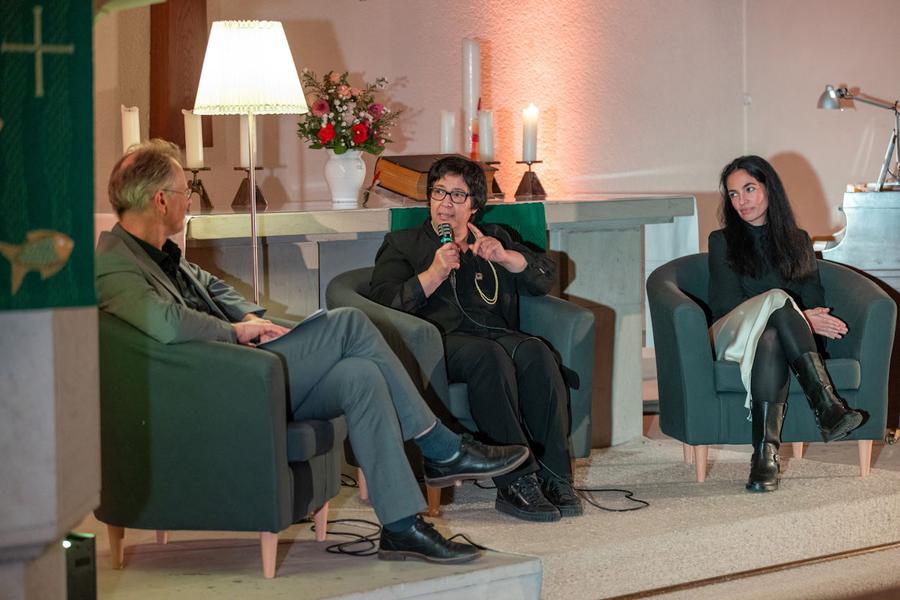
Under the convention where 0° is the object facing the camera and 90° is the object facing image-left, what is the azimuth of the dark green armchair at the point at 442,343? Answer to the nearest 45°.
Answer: approximately 315°

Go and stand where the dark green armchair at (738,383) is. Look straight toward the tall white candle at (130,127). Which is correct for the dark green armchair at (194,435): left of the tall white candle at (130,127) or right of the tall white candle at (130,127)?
left

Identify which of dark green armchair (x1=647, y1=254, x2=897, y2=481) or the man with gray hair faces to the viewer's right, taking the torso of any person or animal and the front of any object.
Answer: the man with gray hair

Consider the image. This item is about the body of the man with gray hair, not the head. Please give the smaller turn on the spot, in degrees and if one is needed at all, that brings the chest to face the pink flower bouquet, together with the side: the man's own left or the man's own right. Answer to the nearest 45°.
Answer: approximately 90° to the man's own left

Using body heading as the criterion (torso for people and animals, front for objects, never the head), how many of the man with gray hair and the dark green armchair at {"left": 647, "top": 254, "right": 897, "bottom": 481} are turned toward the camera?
1

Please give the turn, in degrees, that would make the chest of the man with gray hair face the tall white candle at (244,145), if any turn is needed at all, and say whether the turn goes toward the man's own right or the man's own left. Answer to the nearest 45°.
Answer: approximately 90° to the man's own left

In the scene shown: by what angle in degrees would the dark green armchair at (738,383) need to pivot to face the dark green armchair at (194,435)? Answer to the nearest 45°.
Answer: approximately 45° to its right

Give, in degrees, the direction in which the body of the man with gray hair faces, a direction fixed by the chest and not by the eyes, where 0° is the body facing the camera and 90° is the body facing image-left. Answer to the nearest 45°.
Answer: approximately 270°

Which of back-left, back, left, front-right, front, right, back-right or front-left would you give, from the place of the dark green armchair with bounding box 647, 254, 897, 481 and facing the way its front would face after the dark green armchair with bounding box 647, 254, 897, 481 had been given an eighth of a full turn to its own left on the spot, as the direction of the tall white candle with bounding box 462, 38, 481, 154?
back

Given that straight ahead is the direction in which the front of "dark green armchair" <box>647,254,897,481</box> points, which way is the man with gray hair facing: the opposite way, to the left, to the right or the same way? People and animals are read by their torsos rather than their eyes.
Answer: to the left

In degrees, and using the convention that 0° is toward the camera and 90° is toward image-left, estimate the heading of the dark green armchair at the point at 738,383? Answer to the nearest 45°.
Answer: approximately 0°

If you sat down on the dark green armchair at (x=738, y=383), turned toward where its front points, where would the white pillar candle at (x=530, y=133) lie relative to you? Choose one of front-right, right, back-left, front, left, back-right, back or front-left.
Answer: back-right

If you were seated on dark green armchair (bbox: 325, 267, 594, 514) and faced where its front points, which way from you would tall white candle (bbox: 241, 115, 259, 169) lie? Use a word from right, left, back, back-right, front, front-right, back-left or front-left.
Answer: back
